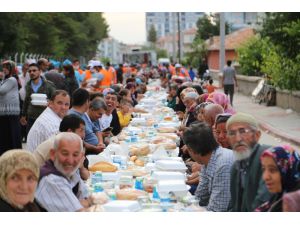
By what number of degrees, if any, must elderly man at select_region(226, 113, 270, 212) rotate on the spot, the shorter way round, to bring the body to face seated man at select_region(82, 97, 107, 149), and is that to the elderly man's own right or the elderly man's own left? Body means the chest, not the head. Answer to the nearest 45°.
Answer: approximately 90° to the elderly man's own right

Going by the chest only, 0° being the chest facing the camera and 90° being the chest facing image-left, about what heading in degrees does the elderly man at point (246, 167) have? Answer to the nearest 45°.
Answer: approximately 45°

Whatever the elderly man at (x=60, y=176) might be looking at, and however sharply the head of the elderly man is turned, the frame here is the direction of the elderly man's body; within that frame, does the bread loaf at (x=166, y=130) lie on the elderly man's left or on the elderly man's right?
on the elderly man's left

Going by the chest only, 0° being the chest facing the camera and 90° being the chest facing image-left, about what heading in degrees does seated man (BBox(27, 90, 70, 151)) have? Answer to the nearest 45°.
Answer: approximately 315°

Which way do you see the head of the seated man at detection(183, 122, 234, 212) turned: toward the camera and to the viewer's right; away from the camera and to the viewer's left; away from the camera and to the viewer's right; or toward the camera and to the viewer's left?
away from the camera and to the viewer's left

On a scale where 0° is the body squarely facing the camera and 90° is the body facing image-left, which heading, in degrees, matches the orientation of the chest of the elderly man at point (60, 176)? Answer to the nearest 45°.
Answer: approximately 315°

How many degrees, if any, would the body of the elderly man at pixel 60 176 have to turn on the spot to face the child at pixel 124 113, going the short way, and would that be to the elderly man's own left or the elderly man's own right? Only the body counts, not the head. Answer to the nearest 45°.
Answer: approximately 135° to the elderly man's own left

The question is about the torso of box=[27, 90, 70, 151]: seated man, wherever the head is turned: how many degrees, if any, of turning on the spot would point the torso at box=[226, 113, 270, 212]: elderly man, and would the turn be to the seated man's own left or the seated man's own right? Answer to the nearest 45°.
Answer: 0° — they already face them

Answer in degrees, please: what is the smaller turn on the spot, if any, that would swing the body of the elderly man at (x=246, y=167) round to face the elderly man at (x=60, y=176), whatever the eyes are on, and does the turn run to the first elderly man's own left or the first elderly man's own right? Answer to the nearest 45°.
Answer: approximately 45° to the first elderly man's own right

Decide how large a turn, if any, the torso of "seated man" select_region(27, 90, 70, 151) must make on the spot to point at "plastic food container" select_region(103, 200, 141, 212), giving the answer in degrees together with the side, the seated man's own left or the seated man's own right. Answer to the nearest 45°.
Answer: approximately 45° to the seated man's own right
